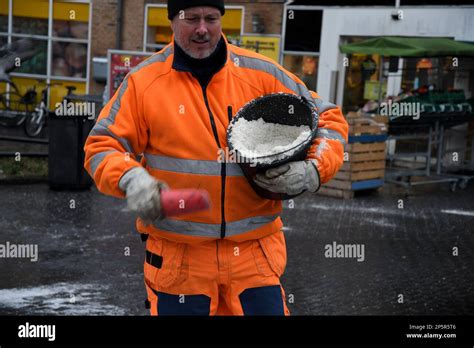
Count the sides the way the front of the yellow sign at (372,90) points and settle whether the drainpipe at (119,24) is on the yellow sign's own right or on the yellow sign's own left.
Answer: on the yellow sign's own right

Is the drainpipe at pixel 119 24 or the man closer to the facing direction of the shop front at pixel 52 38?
the man

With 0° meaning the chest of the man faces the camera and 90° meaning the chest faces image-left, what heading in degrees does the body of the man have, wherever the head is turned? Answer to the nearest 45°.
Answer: approximately 0°

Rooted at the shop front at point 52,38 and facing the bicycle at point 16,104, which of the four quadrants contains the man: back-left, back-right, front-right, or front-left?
front-left

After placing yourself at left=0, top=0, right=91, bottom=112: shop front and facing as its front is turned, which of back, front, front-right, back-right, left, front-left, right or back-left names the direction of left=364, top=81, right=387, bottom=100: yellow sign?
front-left

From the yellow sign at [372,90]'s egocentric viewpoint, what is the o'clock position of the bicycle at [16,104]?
The bicycle is roughly at 3 o'clock from the yellow sign.

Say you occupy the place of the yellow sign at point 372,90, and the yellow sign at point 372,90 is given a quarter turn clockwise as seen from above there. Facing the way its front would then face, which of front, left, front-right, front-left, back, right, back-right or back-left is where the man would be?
left

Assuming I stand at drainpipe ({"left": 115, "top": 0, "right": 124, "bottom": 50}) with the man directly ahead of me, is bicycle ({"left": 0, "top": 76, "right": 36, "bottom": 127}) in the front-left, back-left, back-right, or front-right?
front-right

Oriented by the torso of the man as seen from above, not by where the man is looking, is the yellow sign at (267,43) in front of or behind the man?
behind

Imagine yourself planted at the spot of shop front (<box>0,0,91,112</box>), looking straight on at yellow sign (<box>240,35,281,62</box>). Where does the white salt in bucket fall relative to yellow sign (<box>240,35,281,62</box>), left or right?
right

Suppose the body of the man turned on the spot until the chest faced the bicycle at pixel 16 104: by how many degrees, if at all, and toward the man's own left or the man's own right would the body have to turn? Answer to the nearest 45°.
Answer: approximately 180°

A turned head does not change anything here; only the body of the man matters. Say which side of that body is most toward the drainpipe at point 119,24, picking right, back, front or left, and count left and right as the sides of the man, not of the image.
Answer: back

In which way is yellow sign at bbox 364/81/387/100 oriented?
toward the camera

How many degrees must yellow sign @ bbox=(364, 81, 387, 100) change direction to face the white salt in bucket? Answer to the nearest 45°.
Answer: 0° — it already faces it
